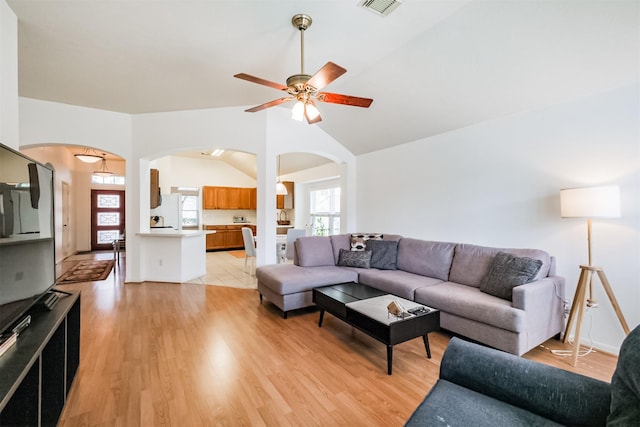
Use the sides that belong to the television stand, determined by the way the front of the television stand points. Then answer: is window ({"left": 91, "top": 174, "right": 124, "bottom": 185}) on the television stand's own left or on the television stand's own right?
on the television stand's own left

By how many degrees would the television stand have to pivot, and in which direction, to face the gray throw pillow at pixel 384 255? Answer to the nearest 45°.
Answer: approximately 45° to its left

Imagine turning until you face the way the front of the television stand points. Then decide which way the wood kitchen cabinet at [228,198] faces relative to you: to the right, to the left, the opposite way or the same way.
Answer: to the right

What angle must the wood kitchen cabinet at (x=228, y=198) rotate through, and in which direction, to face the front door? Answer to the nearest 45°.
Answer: approximately 90° to its right

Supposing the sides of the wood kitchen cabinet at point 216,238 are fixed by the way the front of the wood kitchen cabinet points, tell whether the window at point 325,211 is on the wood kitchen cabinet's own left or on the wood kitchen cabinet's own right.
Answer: on the wood kitchen cabinet's own left

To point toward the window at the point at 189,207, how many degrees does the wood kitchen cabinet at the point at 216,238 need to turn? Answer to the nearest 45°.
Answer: approximately 135° to its right

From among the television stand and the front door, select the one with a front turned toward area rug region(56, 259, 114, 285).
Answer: the front door

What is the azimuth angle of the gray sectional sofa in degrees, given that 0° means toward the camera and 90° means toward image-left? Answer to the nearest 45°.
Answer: approximately 45°

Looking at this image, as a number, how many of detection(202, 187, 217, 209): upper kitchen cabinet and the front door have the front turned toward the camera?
2

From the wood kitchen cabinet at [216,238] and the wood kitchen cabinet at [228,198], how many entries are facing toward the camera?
2

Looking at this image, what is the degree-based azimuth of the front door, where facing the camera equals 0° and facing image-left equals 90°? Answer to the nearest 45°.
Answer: approximately 0°

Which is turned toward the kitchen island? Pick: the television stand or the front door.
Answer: the front door
